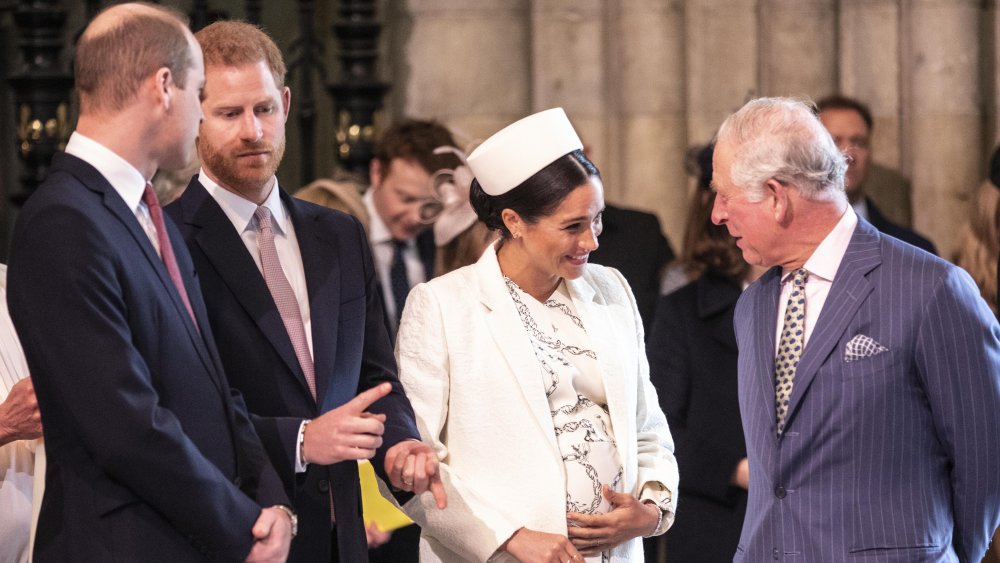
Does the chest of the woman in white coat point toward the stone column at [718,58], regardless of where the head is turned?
no

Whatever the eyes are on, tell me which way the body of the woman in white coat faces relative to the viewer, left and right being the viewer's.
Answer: facing the viewer and to the right of the viewer

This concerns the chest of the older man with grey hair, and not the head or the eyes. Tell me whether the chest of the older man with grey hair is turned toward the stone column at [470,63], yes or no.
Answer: no

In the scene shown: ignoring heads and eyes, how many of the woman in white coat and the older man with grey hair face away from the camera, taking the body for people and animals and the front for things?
0

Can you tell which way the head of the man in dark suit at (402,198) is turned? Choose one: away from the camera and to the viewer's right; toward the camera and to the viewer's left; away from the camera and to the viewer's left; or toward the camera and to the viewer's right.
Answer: toward the camera and to the viewer's right

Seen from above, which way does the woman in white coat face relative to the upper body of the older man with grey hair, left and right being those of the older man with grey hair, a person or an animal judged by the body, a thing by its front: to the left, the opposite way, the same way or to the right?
to the left

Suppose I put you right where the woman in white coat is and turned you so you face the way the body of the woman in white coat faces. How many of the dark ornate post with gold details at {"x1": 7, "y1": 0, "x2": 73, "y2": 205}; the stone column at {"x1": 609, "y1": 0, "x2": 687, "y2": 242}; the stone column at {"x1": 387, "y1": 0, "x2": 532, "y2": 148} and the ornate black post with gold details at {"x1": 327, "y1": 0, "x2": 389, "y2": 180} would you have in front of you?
0

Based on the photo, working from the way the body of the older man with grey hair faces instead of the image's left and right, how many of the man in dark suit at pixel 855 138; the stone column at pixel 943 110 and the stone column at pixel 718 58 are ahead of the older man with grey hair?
0

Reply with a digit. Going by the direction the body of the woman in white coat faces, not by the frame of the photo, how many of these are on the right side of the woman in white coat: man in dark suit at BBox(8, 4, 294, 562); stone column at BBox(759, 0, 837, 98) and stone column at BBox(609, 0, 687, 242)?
1

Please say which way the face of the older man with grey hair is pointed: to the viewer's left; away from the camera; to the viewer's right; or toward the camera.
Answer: to the viewer's left

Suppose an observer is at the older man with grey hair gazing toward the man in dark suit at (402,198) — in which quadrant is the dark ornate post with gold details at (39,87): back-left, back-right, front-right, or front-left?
front-left

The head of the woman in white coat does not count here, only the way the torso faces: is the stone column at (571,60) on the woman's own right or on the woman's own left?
on the woman's own left

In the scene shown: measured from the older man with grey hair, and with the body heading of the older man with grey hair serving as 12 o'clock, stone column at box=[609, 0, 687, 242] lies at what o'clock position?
The stone column is roughly at 4 o'clock from the older man with grey hair.

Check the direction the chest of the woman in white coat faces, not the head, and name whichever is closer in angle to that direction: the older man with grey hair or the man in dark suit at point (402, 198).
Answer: the older man with grey hair

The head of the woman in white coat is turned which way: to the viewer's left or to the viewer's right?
to the viewer's right

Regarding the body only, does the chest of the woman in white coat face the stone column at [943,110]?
no

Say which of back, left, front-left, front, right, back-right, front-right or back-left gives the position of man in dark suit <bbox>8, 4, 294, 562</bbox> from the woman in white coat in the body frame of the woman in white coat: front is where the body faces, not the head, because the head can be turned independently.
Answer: right

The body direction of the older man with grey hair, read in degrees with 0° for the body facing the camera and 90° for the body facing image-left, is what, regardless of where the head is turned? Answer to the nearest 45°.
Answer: approximately 45°

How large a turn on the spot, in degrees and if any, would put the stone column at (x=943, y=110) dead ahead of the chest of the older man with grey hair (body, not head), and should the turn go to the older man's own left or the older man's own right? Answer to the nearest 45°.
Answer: approximately 135° to the older man's own right
